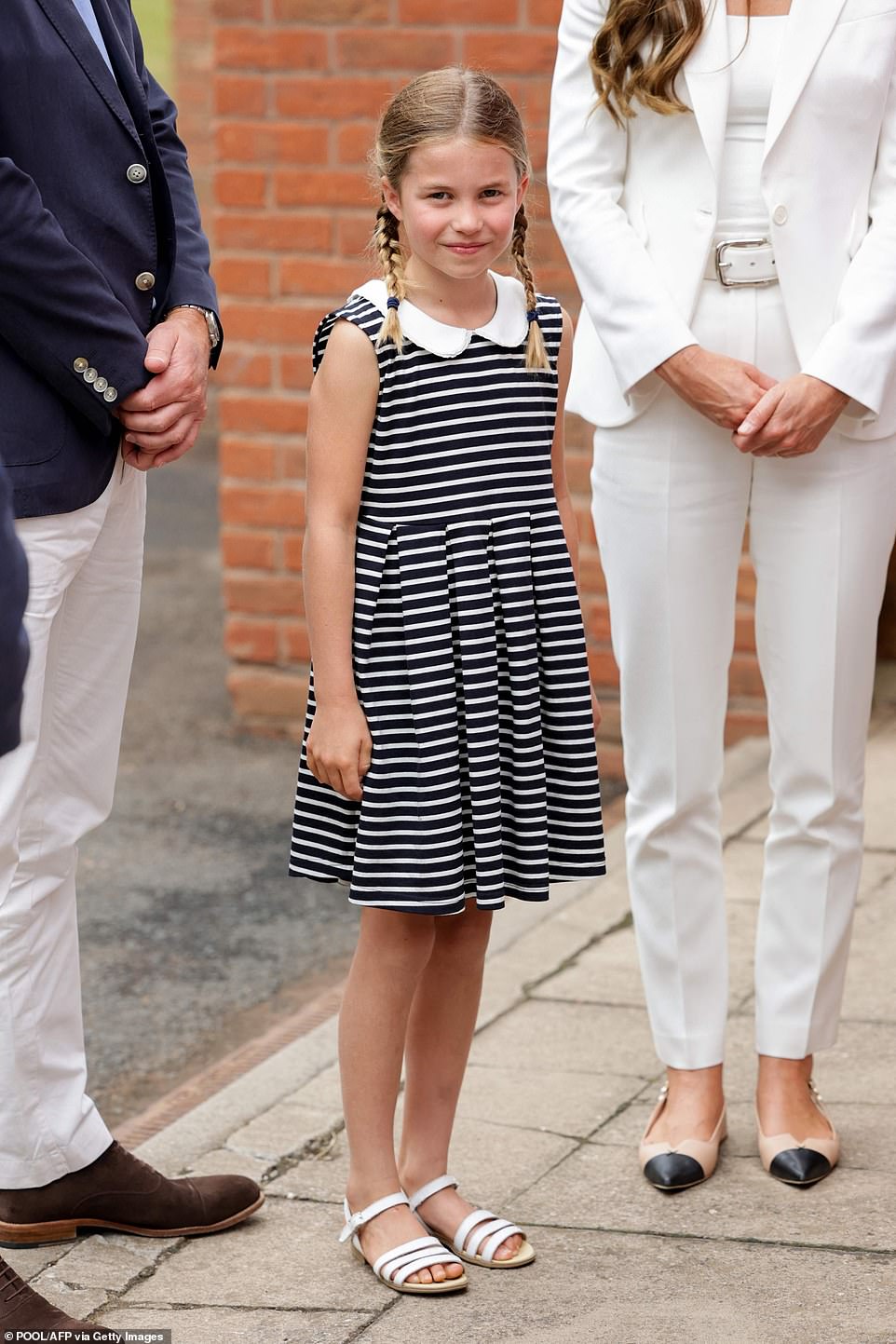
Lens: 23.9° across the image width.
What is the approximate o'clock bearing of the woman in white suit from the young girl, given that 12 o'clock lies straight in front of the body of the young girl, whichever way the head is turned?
The woman in white suit is roughly at 9 o'clock from the young girl.

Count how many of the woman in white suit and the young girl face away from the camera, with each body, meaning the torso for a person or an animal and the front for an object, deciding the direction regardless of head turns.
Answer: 0

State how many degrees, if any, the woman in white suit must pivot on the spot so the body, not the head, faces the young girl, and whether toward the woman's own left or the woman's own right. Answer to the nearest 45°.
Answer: approximately 45° to the woman's own right

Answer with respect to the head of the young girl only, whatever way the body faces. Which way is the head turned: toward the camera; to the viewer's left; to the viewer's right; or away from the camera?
toward the camera

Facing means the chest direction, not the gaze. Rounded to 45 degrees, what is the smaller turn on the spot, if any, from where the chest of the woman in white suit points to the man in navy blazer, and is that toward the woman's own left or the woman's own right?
approximately 45° to the woman's own right

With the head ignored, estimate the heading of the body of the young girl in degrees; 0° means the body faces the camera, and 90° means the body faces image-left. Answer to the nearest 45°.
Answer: approximately 315°

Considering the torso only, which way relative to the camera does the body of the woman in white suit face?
toward the camera
